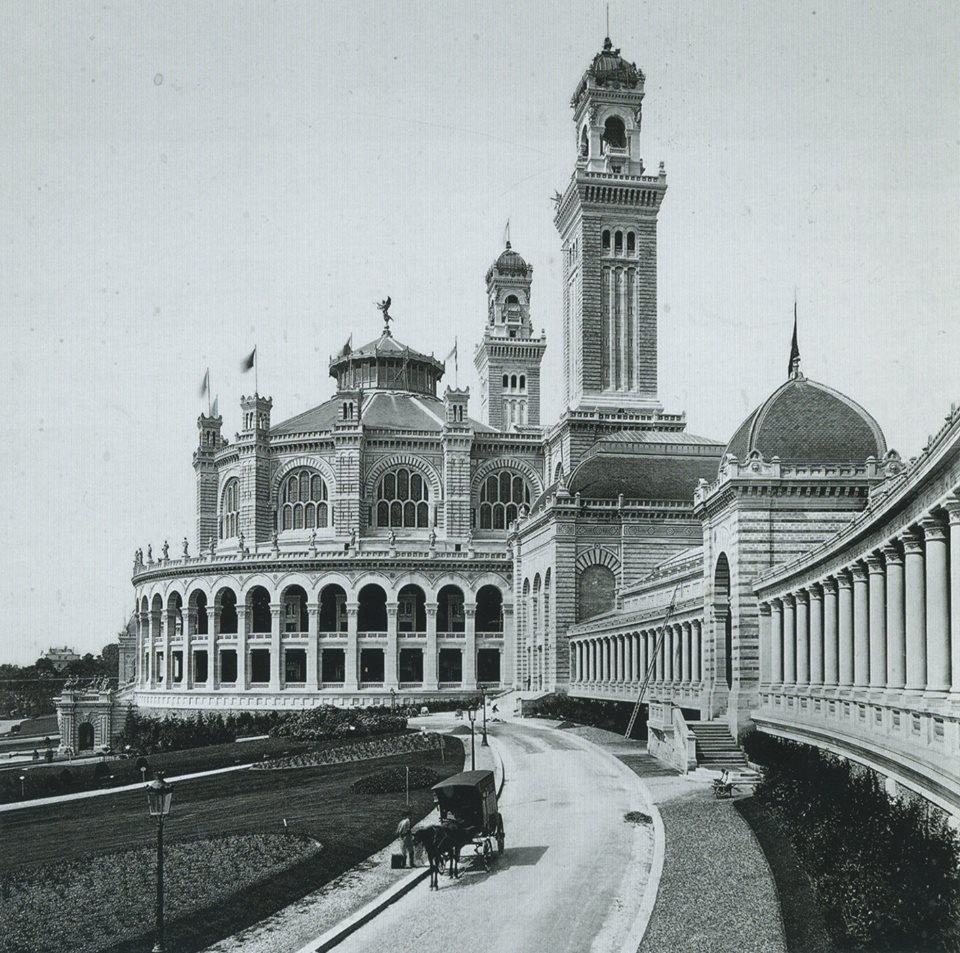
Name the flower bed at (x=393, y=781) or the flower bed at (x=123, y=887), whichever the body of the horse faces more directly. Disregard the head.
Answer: the flower bed at (x=123, y=887)

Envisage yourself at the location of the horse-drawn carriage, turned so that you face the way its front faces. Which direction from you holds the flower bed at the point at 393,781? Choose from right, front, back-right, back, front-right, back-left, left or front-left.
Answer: back-right

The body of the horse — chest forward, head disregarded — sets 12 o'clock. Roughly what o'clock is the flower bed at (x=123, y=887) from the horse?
The flower bed is roughly at 2 o'clock from the horse.

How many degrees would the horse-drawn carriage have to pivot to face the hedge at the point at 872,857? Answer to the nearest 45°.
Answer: approximately 90° to its left

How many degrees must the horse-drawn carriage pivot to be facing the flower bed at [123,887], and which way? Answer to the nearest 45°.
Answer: approximately 45° to its right

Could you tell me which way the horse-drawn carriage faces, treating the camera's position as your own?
facing the viewer and to the left of the viewer

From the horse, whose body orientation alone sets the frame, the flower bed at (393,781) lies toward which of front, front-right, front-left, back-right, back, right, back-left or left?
back-right

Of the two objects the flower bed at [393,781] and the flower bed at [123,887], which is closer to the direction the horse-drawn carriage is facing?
the flower bed at [123,887]
